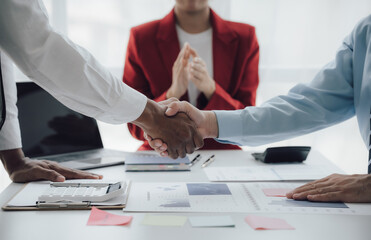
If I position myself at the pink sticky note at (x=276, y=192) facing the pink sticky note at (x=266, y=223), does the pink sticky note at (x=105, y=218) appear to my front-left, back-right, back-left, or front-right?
front-right

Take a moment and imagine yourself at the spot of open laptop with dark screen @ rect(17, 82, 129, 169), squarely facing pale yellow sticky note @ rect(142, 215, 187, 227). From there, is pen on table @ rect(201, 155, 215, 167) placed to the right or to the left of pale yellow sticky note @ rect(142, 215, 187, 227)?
left

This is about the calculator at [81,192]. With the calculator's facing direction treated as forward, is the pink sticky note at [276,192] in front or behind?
behind

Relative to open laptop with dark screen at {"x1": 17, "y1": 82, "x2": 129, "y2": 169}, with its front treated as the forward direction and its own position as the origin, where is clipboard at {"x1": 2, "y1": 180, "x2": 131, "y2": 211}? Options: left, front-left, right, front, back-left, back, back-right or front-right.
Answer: front-right

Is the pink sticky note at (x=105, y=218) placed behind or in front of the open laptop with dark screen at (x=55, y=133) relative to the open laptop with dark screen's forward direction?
in front

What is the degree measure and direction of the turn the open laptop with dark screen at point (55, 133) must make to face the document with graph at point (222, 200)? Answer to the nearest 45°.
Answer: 0° — it already faces it

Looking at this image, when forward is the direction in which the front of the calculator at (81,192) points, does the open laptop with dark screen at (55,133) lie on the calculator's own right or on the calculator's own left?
on the calculator's own right

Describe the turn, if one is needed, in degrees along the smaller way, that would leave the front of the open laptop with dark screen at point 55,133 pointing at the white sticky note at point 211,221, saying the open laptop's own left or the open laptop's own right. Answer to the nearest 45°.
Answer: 0° — it already faces it

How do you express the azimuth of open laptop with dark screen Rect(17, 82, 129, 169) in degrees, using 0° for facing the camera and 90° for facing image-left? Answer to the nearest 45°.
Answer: approximately 315°
